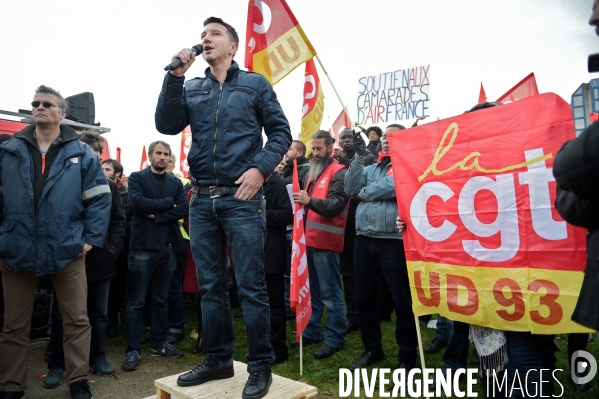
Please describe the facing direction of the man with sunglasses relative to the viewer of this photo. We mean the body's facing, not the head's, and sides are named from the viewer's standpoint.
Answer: facing the viewer

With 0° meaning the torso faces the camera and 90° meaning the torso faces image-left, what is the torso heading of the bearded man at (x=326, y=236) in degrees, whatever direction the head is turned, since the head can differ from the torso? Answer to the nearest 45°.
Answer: approximately 45°

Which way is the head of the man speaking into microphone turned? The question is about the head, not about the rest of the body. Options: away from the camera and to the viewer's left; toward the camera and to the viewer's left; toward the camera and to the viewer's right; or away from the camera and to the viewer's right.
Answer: toward the camera and to the viewer's left

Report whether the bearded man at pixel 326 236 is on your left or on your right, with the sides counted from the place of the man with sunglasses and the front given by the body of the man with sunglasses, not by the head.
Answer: on your left

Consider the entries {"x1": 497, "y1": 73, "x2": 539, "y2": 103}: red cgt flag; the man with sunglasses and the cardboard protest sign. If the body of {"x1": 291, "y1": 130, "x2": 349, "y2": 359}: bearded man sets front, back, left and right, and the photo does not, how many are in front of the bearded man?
1

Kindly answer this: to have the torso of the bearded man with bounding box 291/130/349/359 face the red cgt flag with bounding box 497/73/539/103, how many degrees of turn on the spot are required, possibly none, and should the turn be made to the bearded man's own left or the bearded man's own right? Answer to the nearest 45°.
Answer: approximately 180°

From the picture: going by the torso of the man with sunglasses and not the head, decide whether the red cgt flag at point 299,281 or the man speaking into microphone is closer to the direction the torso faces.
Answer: the man speaking into microphone

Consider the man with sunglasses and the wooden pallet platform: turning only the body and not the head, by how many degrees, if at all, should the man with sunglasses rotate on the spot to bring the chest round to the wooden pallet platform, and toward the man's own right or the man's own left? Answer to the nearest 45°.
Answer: approximately 45° to the man's own left

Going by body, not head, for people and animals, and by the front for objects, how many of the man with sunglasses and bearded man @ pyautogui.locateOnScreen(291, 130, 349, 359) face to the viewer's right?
0

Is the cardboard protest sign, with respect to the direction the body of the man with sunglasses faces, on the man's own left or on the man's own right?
on the man's own left

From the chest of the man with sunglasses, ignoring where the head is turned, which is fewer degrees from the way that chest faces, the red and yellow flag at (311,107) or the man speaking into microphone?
the man speaking into microphone
